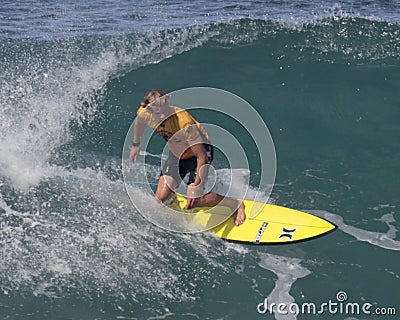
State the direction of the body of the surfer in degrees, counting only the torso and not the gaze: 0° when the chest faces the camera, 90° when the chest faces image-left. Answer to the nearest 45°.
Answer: approximately 45°

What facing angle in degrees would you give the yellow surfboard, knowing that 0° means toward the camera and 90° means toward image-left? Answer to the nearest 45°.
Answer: approximately 270°
